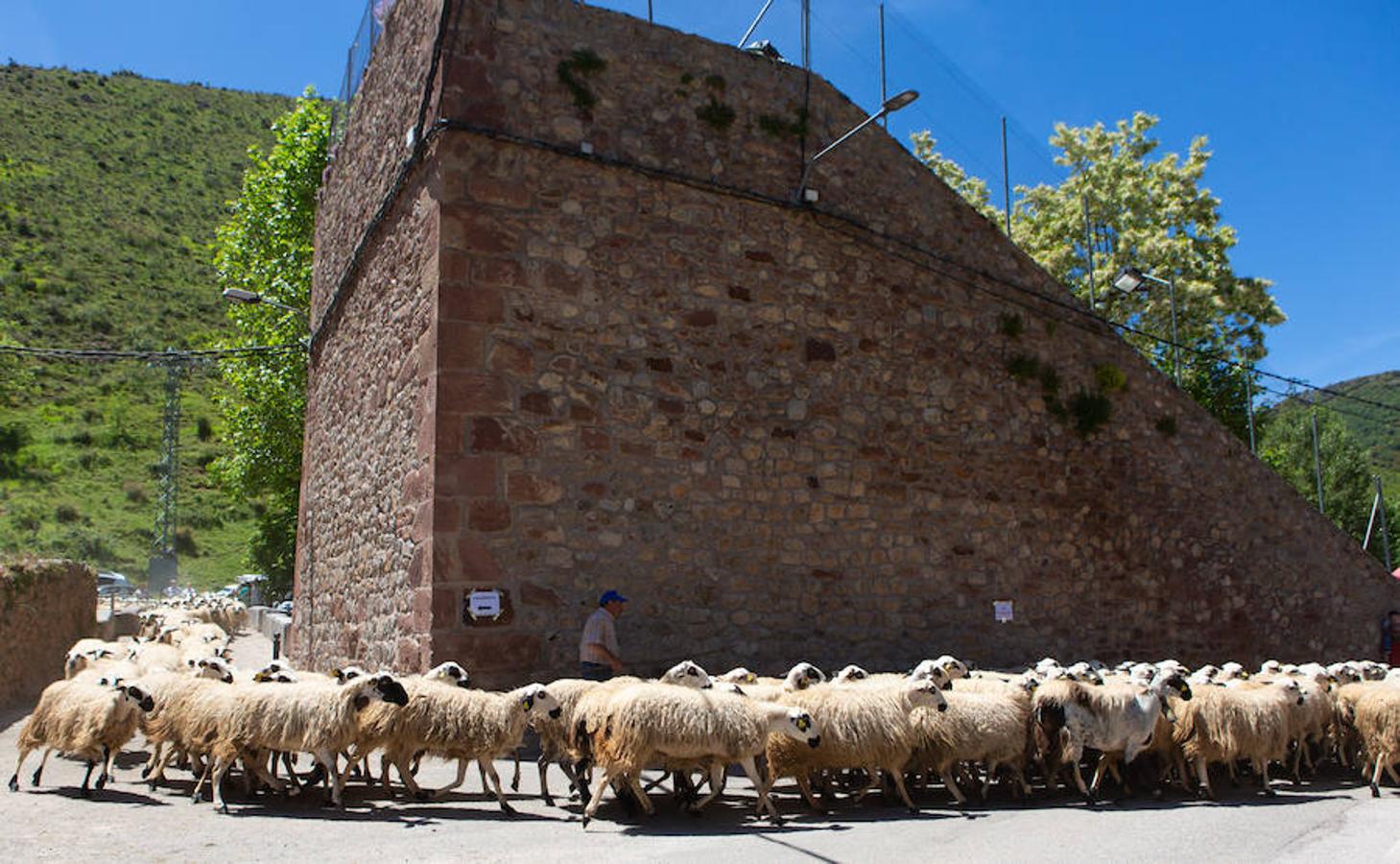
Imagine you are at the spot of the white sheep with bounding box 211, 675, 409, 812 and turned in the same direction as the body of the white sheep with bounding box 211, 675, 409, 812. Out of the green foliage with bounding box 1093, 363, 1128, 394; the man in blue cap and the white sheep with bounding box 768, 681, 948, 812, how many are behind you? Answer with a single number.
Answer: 0

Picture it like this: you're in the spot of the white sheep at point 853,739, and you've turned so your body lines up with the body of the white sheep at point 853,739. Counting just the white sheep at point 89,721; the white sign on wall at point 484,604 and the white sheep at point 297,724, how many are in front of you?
0

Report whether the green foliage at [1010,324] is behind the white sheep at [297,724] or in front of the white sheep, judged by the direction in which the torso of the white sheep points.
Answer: in front

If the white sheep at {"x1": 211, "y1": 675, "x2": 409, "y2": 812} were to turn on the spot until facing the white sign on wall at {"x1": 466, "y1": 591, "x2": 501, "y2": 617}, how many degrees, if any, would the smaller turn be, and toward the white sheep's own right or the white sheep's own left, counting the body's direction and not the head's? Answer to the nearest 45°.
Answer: approximately 45° to the white sheep's own left

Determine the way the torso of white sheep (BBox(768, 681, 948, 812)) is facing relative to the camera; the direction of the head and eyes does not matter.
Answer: to the viewer's right

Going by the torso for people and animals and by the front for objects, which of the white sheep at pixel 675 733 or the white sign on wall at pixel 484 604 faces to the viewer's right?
the white sheep

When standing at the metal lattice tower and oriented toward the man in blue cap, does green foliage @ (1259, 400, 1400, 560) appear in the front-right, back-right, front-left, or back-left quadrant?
front-left

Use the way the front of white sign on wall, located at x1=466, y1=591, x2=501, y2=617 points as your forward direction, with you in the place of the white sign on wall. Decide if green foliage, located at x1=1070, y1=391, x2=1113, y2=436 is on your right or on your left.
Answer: on your left

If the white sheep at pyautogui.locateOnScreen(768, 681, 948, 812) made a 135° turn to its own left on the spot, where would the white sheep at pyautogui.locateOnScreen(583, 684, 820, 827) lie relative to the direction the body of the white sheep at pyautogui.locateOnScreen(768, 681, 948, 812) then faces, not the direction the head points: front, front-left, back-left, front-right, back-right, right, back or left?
left

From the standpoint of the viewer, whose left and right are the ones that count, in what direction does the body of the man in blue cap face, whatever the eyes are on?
facing to the right of the viewer

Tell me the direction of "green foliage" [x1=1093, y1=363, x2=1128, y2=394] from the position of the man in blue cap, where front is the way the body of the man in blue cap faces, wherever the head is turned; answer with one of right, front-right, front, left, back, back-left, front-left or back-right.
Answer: front-left

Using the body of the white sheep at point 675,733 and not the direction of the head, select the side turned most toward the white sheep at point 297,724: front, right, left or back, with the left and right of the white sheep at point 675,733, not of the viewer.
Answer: back

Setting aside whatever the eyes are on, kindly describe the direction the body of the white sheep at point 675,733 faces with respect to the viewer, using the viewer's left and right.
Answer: facing to the right of the viewer

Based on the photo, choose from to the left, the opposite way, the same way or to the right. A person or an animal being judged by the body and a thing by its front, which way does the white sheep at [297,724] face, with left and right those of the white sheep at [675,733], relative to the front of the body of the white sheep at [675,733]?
the same way

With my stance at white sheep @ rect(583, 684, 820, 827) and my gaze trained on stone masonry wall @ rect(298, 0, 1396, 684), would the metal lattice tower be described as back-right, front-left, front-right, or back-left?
front-left

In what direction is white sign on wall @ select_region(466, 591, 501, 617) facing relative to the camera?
toward the camera

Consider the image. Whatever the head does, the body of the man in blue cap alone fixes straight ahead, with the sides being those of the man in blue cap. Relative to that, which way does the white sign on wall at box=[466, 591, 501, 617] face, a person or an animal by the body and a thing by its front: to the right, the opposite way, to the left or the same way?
to the right

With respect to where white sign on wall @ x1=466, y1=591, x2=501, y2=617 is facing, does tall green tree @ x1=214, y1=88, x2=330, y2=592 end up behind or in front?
behind
